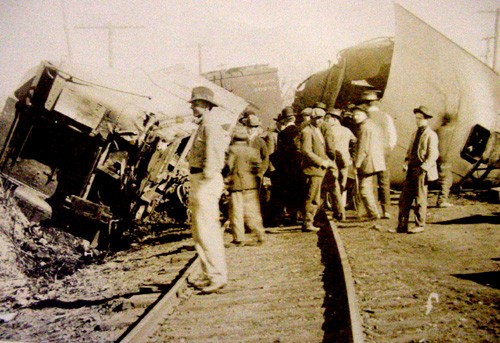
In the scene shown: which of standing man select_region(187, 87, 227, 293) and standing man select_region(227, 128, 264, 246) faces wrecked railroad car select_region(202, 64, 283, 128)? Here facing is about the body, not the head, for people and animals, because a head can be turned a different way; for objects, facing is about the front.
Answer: standing man select_region(227, 128, 264, 246)

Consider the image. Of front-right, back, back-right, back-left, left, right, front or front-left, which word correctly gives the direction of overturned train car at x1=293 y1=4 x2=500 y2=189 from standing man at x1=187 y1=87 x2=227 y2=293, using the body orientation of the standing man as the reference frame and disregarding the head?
back-right

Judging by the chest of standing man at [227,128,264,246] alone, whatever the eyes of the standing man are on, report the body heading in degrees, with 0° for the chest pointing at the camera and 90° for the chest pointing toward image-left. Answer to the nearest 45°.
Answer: approximately 180°

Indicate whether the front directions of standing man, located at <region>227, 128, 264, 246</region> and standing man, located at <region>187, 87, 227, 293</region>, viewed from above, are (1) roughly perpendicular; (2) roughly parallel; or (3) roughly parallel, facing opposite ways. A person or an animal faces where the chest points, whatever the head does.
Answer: roughly perpendicular

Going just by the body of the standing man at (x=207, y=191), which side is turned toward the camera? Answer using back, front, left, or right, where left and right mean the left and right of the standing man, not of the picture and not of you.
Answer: left

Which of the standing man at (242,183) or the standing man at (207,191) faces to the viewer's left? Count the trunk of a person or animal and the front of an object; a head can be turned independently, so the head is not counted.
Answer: the standing man at (207,191)

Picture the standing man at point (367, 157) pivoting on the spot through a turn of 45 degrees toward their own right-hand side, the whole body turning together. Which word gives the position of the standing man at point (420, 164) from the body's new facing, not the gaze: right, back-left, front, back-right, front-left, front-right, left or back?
back-right

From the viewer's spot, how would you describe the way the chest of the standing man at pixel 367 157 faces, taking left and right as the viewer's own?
facing away from the viewer and to the left of the viewer

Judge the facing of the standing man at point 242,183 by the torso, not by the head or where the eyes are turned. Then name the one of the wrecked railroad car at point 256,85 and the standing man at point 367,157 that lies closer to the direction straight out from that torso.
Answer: the wrecked railroad car

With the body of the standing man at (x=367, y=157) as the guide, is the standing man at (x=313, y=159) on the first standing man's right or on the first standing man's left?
on the first standing man's left
